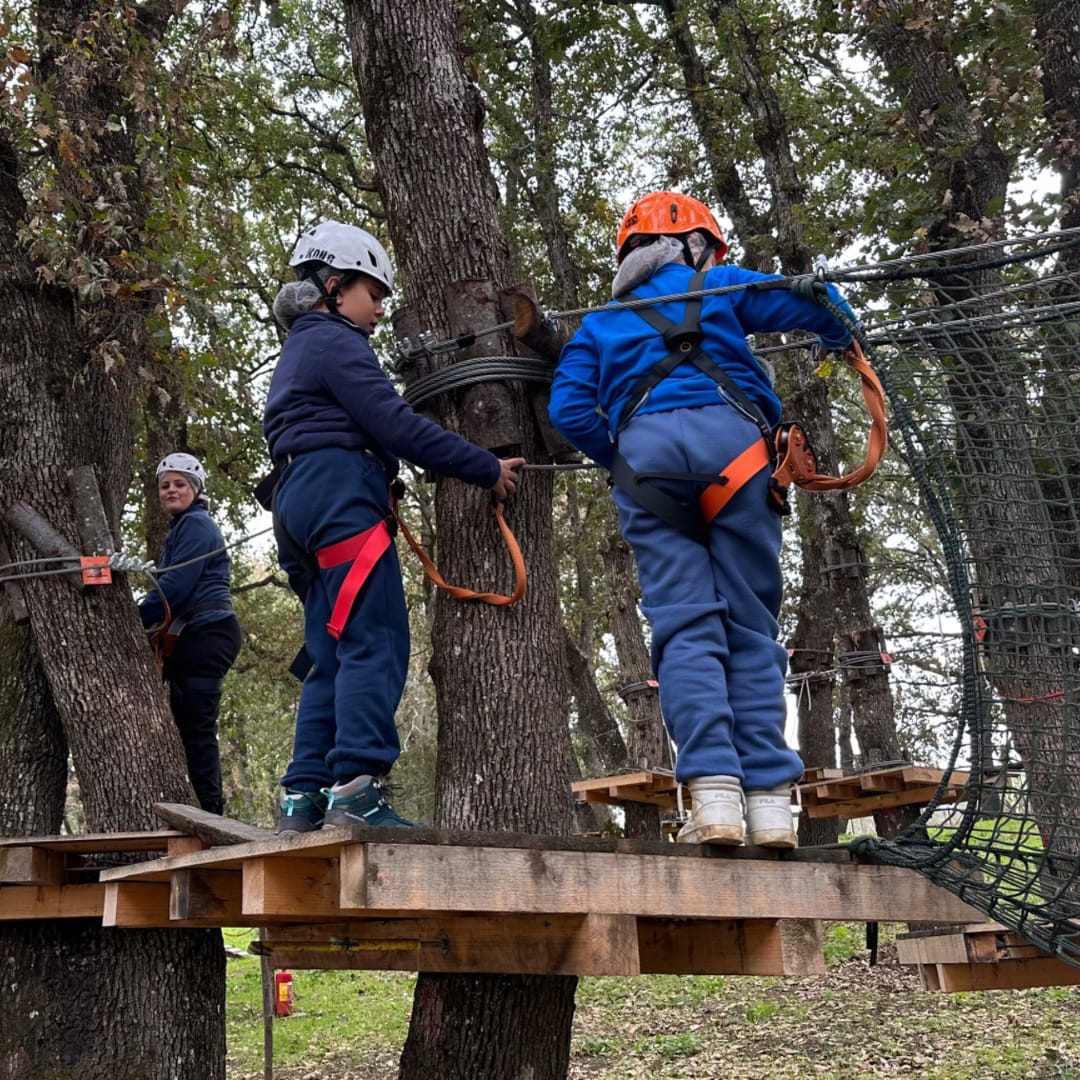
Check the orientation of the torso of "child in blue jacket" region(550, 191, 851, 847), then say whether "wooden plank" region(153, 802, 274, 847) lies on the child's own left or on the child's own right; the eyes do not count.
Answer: on the child's own left

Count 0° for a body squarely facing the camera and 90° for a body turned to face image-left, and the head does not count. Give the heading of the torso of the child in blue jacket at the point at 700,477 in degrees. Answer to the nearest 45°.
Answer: approximately 180°

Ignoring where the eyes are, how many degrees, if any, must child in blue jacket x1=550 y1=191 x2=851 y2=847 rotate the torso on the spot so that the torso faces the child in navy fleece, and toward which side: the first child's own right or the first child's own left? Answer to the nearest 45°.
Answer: approximately 90° to the first child's own left

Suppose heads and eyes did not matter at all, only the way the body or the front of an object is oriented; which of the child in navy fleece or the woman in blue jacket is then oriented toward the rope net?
the child in navy fleece

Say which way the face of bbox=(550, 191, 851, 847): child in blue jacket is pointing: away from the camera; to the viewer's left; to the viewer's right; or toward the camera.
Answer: away from the camera

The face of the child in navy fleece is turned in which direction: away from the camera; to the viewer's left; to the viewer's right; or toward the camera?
to the viewer's right

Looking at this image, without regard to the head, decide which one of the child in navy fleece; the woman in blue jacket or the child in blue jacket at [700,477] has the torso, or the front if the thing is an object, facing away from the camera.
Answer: the child in blue jacket

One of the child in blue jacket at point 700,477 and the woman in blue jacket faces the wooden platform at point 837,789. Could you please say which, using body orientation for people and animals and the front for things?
the child in blue jacket

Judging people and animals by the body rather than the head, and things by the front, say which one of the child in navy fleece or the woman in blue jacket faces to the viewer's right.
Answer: the child in navy fleece

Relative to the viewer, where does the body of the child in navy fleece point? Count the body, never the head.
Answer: to the viewer's right

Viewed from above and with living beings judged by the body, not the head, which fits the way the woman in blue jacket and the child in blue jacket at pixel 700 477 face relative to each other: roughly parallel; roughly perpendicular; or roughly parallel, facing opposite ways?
roughly perpendicular
